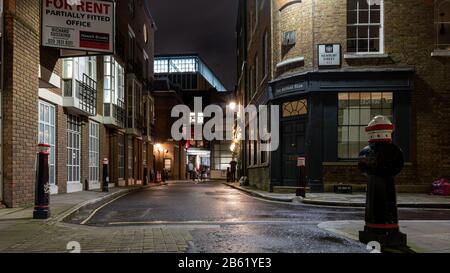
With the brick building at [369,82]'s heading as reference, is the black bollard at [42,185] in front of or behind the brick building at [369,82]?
in front

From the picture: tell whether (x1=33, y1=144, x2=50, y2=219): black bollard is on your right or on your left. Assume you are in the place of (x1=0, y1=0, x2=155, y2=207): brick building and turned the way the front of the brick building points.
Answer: on your right

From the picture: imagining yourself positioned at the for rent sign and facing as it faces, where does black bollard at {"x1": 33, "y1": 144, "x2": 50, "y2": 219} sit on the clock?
The black bollard is roughly at 12 o'clock from the for rent sign.

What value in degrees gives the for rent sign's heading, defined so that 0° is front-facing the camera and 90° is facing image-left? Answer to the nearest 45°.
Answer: approximately 0°

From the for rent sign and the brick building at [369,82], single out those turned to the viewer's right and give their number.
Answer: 0

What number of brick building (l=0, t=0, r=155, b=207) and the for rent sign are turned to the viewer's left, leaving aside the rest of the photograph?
0

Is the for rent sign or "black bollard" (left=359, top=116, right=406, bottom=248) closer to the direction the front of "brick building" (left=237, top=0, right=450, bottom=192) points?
the for rent sign

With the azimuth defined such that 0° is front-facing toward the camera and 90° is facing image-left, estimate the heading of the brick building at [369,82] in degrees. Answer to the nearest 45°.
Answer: approximately 45°
